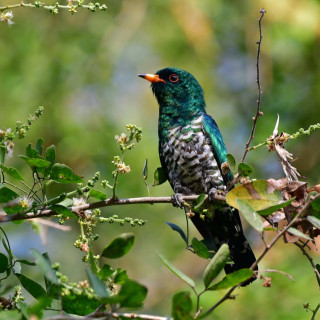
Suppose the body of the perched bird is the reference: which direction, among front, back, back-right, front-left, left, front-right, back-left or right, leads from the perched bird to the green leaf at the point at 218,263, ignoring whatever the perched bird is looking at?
front-left

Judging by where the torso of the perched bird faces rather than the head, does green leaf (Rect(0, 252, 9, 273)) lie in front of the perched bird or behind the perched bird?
in front

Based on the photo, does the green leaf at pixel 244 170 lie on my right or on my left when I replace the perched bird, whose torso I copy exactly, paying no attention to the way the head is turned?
on my left

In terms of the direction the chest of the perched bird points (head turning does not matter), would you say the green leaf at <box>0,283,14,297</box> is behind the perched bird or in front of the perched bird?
in front

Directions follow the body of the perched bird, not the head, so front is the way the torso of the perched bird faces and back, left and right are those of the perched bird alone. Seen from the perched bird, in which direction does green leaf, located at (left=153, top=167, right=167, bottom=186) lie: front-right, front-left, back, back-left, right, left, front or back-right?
front-right

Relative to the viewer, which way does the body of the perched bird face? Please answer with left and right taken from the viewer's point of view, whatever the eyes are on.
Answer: facing the viewer and to the left of the viewer
